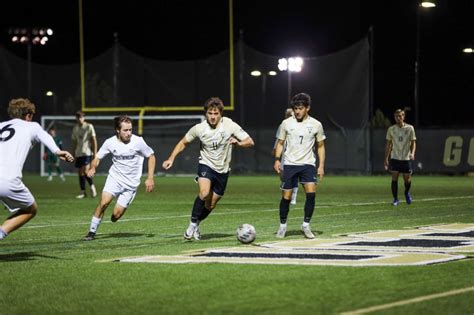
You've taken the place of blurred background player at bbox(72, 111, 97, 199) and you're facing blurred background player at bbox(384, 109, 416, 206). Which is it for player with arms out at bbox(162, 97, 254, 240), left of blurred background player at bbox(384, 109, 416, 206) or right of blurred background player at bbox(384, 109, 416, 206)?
right

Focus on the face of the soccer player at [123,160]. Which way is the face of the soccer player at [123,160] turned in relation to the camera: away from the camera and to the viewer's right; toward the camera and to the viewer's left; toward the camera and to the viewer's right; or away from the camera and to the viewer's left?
toward the camera and to the viewer's right

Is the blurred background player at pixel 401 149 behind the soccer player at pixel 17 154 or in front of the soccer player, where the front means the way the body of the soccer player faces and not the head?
in front

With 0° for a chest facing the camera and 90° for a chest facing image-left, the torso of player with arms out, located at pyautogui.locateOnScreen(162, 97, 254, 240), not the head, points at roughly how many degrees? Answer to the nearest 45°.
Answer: approximately 0°

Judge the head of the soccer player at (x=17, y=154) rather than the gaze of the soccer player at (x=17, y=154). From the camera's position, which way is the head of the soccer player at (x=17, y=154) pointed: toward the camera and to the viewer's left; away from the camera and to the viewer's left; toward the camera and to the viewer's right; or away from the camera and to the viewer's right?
away from the camera and to the viewer's right

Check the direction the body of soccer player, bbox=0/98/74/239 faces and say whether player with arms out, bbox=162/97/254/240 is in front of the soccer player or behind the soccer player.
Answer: in front

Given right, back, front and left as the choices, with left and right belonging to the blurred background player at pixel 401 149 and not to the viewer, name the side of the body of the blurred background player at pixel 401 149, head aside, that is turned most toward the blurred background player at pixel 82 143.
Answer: right
